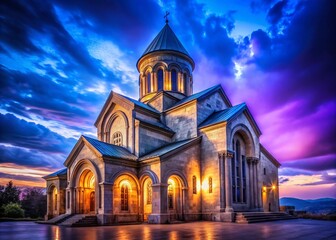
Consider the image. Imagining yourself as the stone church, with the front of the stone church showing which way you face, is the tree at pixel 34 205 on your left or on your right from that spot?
on your right

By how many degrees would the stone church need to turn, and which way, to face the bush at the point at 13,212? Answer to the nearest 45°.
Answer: approximately 90° to its right

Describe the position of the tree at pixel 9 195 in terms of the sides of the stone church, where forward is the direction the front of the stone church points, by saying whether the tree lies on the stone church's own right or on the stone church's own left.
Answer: on the stone church's own right

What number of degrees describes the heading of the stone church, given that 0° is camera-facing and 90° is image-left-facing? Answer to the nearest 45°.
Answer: approximately 45°
